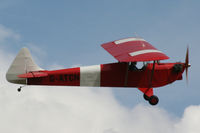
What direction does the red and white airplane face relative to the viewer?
to the viewer's right
